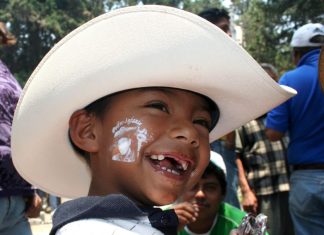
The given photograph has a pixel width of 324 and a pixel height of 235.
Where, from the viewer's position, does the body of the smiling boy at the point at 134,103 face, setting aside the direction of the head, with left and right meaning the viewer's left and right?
facing the viewer and to the right of the viewer

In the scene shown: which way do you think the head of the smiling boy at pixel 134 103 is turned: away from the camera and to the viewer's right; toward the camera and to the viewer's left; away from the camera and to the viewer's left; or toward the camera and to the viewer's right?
toward the camera and to the viewer's right

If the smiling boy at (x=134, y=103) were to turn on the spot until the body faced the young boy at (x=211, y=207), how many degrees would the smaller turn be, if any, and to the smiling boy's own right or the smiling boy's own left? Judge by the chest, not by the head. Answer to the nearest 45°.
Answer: approximately 135° to the smiling boy's own left
